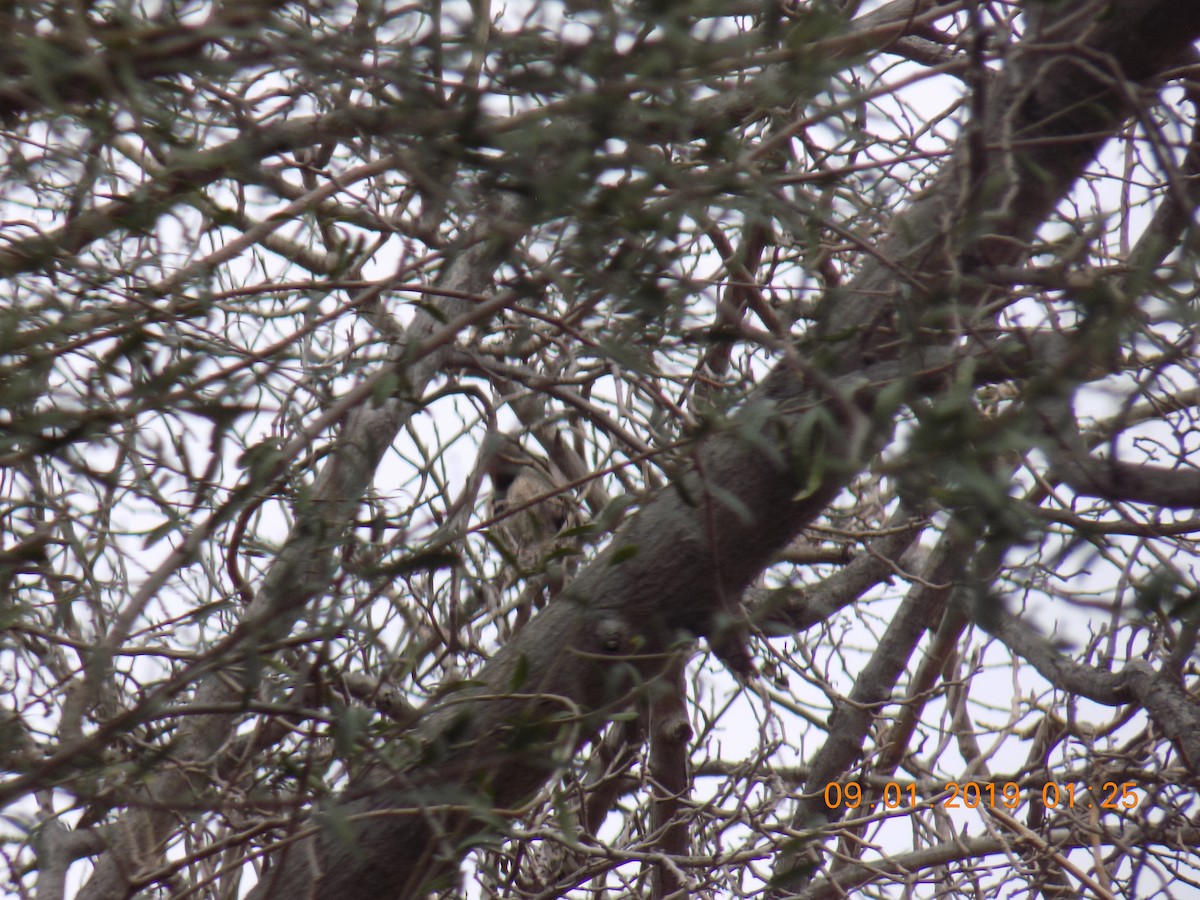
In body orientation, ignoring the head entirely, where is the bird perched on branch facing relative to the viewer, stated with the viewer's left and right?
facing the viewer and to the left of the viewer
